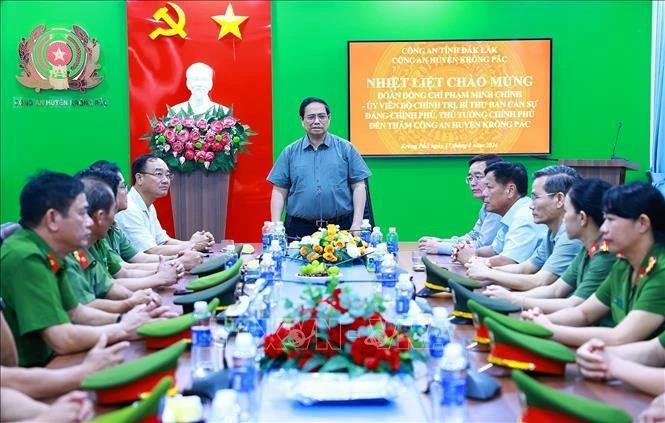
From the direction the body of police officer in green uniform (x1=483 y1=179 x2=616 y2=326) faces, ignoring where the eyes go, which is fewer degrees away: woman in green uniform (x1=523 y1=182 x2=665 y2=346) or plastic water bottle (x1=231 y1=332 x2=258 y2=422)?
the plastic water bottle

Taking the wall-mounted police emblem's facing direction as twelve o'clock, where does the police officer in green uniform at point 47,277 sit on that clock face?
The police officer in green uniform is roughly at 12 o'clock from the wall-mounted police emblem.

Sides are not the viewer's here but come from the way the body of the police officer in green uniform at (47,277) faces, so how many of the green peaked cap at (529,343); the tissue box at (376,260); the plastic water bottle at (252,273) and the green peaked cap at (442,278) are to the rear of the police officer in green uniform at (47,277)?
0

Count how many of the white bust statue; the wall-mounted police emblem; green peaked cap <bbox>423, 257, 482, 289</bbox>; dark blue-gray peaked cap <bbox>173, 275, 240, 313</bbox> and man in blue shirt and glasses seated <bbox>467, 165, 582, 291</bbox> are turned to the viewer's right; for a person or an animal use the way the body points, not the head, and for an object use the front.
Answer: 1

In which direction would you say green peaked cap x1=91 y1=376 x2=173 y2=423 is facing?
to the viewer's right

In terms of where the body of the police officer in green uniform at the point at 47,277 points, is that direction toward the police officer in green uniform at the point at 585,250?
yes

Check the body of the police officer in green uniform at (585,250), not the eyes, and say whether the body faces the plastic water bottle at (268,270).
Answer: yes

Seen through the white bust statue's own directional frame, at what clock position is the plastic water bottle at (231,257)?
The plastic water bottle is roughly at 12 o'clock from the white bust statue.

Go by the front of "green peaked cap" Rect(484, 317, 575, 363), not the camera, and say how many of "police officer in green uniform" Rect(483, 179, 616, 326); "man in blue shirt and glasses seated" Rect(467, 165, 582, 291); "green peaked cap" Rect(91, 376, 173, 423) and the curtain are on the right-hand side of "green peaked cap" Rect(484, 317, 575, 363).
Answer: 3

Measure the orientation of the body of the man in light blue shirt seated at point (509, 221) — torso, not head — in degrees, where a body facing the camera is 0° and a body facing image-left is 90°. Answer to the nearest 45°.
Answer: approximately 90°

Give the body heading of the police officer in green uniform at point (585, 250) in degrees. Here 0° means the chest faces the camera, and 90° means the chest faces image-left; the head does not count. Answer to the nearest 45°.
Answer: approximately 90°

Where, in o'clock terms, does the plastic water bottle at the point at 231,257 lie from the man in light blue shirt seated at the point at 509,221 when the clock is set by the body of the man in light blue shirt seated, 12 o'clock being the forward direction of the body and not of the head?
The plastic water bottle is roughly at 11 o'clock from the man in light blue shirt seated.

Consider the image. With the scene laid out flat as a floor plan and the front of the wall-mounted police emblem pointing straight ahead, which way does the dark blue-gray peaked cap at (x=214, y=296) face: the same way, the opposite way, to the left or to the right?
to the left

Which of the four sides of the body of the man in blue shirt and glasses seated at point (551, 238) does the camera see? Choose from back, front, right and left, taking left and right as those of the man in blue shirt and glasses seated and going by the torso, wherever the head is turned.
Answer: left

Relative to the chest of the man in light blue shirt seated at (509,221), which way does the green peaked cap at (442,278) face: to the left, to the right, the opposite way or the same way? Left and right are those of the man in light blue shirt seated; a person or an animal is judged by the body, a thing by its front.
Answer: the same way

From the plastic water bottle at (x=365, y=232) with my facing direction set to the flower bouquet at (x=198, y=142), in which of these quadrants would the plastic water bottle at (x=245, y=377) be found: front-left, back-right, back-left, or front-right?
back-left

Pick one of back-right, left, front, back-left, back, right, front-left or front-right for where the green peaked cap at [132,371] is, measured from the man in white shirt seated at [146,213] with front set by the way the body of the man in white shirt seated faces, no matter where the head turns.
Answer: front-right

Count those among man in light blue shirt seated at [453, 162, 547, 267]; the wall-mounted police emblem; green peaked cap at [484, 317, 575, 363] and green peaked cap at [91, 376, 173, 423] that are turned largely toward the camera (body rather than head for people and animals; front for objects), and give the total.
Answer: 1

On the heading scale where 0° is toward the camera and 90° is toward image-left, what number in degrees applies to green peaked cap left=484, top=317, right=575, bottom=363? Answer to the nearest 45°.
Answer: approximately 90°

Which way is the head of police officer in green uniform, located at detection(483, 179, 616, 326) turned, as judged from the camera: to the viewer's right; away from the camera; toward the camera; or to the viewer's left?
to the viewer's left
